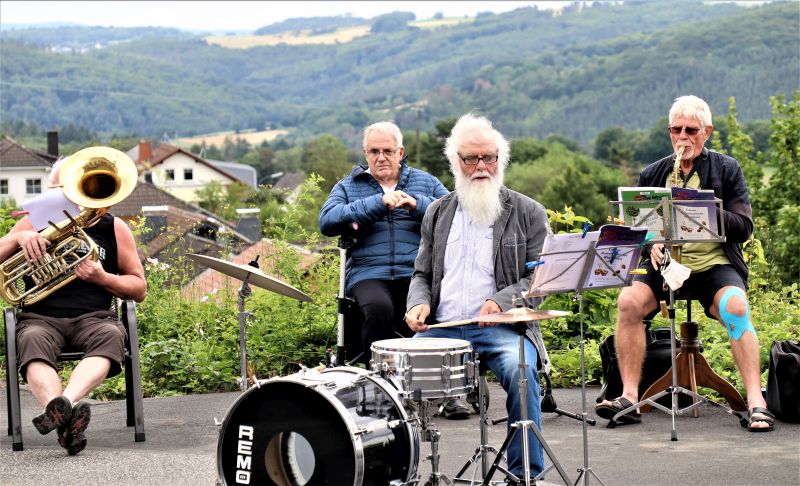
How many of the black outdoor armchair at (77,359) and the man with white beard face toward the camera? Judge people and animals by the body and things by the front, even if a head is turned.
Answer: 2

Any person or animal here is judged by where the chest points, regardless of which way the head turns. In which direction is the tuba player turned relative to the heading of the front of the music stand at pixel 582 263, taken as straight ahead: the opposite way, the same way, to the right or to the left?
the opposite way

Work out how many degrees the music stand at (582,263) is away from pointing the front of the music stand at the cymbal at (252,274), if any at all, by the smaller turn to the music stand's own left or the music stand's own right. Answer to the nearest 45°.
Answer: approximately 45° to the music stand's own left

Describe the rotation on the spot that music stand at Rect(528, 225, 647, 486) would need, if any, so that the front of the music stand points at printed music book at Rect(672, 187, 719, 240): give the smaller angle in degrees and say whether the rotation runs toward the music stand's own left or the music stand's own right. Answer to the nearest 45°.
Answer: approximately 90° to the music stand's own right

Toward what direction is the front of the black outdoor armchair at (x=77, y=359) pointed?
toward the camera

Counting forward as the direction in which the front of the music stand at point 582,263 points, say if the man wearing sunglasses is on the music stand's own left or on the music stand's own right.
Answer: on the music stand's own right

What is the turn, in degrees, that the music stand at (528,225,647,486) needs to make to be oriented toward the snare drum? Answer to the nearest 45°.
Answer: approximately 90° to its left

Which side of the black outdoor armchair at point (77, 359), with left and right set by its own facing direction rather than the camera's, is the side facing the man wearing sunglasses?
left

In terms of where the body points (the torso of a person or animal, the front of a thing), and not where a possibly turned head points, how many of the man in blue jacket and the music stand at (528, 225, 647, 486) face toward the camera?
1

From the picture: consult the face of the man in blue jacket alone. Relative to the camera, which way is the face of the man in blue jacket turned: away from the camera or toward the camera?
toward the camera

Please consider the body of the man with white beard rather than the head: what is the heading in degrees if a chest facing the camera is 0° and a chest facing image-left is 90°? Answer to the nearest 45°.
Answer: approximately 0°

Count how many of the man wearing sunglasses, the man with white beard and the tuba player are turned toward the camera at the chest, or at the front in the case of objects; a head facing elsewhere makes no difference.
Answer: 3

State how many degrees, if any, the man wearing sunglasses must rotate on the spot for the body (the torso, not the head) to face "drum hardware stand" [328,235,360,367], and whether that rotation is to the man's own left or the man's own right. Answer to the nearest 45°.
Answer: approximately 90° to the man's own right

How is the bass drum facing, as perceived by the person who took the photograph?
facing the viewer and to the left of the viewer

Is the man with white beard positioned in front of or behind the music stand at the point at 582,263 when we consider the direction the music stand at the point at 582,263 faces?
in front

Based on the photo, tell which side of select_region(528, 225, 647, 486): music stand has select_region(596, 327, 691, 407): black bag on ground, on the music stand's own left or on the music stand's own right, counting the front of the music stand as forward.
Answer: on the music stand's own right

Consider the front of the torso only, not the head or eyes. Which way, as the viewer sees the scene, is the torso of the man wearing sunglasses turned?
toward the camera

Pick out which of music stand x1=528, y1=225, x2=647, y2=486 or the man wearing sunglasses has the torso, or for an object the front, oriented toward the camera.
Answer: the man wearing sunglasses
